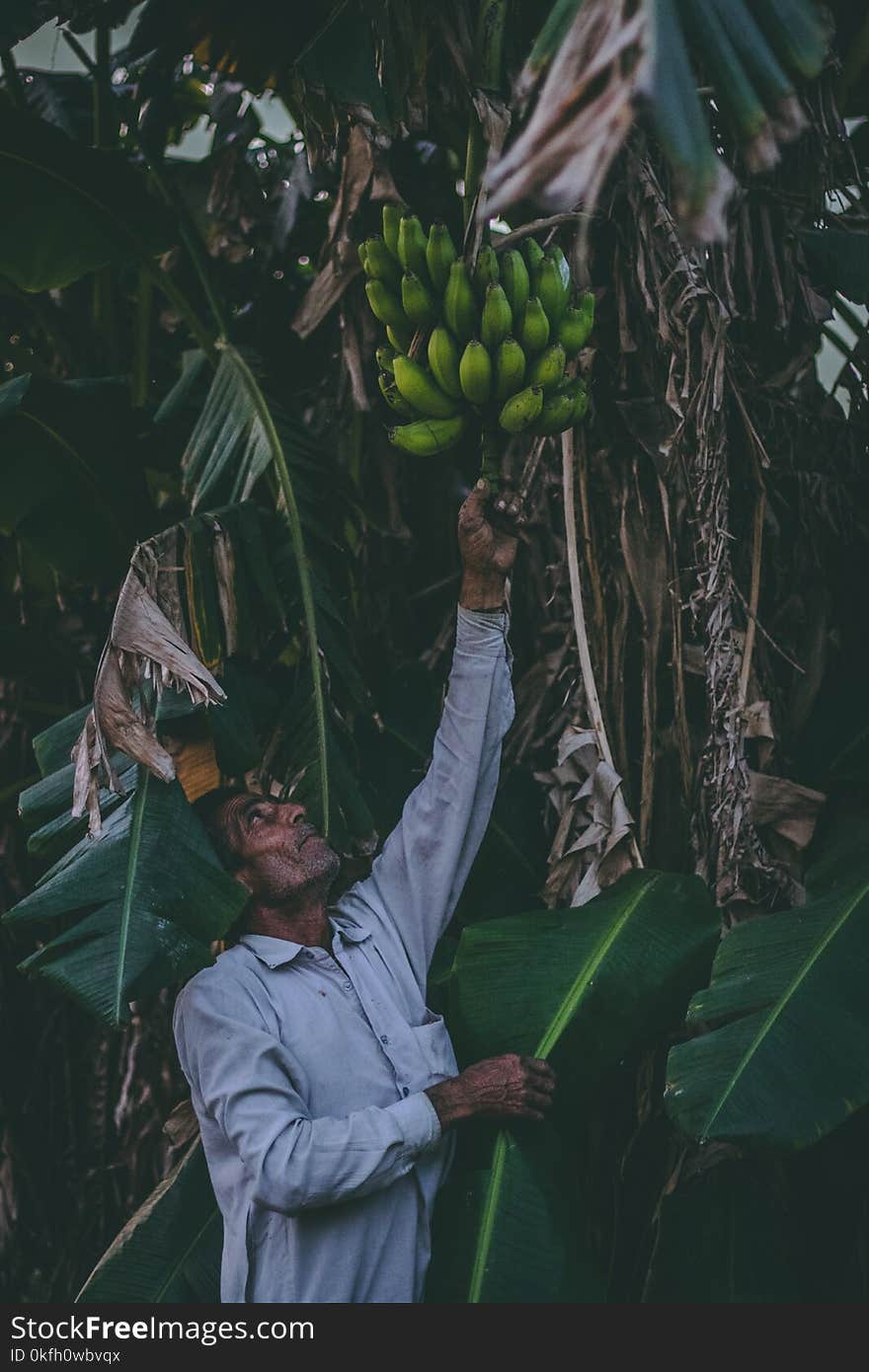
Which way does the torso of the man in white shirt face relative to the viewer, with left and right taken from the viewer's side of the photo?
facing the viewer and to the right of the viewer
